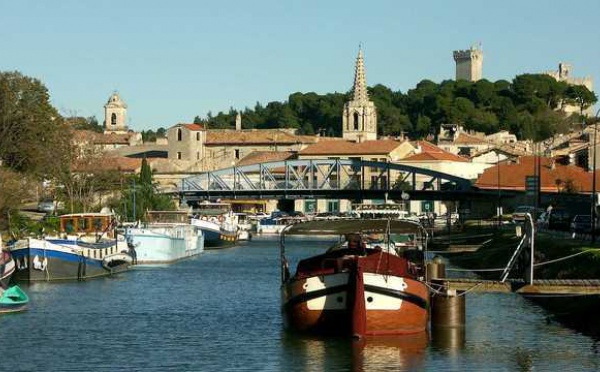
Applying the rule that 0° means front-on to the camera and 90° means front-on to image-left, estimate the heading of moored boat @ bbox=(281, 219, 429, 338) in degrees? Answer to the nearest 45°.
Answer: approximately 0°

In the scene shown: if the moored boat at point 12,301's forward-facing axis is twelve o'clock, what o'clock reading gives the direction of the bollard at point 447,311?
The bollard is roughly at 1 o'clock from the moored boat.

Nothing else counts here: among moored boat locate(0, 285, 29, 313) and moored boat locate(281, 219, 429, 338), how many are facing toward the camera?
1

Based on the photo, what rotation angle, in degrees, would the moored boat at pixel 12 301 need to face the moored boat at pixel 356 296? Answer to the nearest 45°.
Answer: approximately 45° to its right

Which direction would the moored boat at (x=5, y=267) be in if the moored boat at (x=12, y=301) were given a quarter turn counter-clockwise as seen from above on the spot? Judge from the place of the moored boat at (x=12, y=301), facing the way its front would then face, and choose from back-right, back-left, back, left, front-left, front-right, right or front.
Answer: front

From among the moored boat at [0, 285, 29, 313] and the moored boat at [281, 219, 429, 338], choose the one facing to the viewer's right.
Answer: the moored boat at [0, 285, 29, 313]

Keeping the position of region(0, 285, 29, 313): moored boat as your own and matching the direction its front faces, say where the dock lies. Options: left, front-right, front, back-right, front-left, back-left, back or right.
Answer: front-right

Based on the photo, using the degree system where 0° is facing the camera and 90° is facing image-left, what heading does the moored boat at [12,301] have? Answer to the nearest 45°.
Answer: approximately 270°

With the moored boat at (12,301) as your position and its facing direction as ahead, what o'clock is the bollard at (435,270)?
The bollard is roughly at 1 o'clock from the moored boat.
